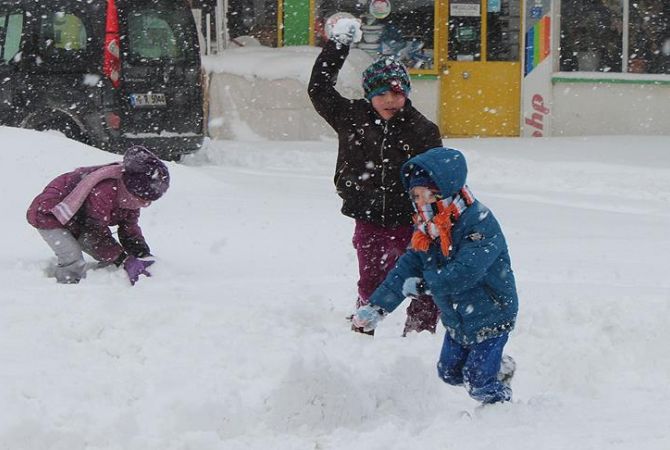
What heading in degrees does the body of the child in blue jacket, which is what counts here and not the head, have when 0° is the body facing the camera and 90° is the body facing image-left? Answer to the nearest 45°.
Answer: approximately 45°

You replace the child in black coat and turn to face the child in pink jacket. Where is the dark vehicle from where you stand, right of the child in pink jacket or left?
right

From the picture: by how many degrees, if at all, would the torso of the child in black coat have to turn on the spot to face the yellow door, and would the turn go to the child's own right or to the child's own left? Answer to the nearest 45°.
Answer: approximately 180°

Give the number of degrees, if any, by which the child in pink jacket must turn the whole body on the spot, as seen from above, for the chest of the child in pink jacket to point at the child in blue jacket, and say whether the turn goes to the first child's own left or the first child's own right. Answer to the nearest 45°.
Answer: approximately 45° to the first child's own right

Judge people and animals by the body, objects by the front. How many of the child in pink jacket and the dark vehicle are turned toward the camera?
0

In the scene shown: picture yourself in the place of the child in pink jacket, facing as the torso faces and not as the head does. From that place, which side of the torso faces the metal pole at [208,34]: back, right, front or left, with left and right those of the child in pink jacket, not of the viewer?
left

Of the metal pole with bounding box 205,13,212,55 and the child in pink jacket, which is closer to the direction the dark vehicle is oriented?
the metal pole

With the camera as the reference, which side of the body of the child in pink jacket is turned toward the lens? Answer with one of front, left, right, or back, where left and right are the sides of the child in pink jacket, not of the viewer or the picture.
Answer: right

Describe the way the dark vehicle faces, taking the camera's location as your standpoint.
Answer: facing away from the viewer and to the left of the viewer

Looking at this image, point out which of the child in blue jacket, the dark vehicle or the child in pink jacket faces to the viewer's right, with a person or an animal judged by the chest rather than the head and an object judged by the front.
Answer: the child in pink jacket

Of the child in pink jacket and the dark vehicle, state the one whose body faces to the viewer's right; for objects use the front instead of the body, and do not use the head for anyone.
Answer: the child in pink jacket

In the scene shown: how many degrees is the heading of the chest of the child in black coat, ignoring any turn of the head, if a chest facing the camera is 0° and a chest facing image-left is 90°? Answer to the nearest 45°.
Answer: approximately 0°

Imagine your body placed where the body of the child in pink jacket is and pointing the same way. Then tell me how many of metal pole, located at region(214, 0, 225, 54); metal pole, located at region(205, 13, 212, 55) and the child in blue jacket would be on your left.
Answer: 2
